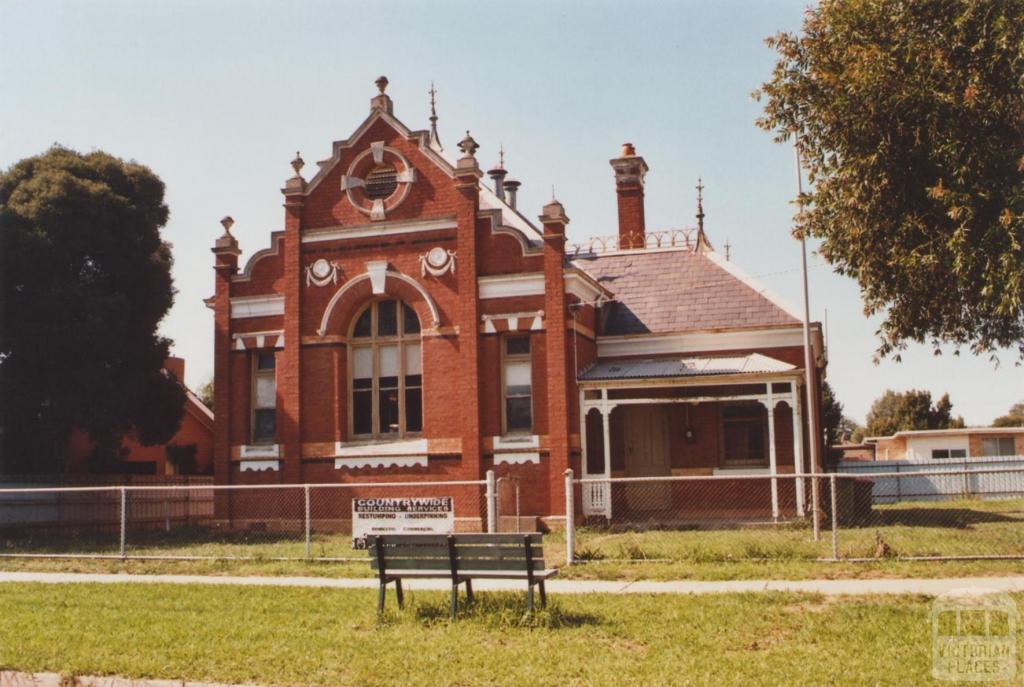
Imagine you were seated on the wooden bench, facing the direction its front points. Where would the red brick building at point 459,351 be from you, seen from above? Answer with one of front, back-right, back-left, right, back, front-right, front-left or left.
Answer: front

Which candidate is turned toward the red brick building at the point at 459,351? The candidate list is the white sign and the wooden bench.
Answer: the wooden bench

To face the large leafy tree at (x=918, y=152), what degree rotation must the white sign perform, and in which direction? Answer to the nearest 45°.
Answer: approximately 45° to its left

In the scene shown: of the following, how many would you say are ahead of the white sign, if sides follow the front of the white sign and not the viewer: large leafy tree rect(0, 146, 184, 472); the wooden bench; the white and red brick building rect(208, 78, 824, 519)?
1

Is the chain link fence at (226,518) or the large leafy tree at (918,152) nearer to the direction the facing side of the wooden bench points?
the chain link fence

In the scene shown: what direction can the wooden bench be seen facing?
away from the camera

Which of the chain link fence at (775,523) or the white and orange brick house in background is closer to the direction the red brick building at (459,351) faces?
the chain link fence

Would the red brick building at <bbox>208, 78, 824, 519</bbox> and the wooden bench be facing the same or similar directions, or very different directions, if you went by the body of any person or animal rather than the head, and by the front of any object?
very different directions

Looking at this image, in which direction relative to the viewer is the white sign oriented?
toward the camera

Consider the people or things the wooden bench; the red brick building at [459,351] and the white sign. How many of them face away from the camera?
1

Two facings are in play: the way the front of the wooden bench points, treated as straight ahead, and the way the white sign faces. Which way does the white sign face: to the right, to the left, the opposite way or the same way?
the opposite way

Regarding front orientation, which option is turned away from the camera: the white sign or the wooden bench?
the wooden bench

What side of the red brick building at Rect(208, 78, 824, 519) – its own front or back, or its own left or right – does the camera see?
front

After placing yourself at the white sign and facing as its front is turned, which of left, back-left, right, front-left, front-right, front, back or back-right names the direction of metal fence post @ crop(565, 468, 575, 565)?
front-left

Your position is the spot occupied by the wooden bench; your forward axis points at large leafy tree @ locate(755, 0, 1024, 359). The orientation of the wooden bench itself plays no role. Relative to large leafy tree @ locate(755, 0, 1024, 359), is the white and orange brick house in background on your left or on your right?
left

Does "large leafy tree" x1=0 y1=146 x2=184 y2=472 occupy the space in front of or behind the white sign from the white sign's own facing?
behind

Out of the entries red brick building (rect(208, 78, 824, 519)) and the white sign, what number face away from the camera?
0

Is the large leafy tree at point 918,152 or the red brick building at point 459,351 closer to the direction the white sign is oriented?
the large leafy tree
